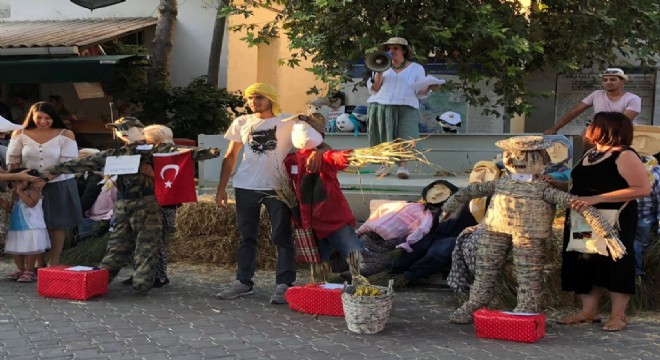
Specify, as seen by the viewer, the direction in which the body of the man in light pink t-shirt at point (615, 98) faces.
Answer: toward the camera

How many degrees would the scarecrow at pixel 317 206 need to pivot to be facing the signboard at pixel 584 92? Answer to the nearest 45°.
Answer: approximately 180°

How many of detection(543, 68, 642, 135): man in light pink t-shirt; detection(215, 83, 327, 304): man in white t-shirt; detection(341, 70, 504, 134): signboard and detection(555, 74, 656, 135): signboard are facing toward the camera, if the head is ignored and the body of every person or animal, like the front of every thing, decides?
4

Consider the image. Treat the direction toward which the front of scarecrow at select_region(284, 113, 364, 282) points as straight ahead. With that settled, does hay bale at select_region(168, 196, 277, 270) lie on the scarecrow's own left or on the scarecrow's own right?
on the scarecrow's own right

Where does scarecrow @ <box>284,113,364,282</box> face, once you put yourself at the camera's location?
facing the viewer and to the left of the viewer

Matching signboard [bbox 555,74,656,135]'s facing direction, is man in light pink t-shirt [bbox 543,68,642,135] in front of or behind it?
in front

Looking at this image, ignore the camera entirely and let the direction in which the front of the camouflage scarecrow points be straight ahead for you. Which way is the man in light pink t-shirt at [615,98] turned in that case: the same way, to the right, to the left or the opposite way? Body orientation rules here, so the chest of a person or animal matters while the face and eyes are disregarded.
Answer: the same way

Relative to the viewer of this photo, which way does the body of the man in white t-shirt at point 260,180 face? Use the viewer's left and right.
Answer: facing the viewer

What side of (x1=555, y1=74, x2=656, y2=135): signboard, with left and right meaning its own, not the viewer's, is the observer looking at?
front

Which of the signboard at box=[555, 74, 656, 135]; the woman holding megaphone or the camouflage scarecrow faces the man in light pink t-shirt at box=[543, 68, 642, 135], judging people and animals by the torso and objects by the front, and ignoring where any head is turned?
the signboard

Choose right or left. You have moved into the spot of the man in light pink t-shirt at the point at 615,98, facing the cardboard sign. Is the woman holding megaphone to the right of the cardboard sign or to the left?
right

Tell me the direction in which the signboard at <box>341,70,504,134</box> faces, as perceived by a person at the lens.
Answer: facing the viewer

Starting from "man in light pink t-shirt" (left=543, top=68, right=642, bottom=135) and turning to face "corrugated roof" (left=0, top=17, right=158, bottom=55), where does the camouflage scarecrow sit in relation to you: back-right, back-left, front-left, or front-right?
front-left

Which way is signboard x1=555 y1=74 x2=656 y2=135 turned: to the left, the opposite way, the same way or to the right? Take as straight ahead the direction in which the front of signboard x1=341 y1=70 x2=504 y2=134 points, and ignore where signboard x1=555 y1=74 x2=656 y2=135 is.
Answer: the same way

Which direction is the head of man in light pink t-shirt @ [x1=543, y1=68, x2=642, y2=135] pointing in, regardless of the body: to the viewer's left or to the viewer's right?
to the viewer's left
